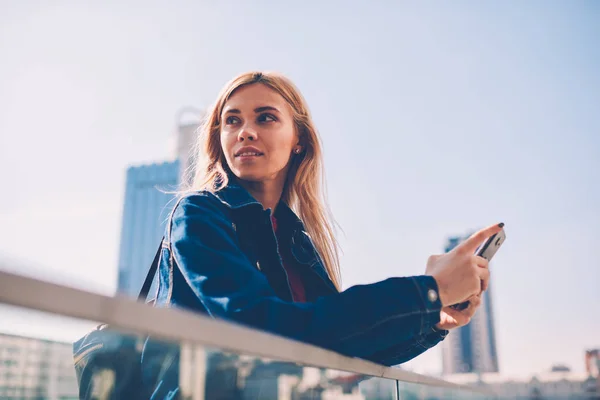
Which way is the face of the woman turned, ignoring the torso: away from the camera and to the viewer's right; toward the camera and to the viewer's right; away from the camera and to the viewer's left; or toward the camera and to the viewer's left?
toward the camera and to the viewer's left

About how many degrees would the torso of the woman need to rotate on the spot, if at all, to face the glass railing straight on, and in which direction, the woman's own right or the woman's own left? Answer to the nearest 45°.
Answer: approximately 45° to the woman's own right
